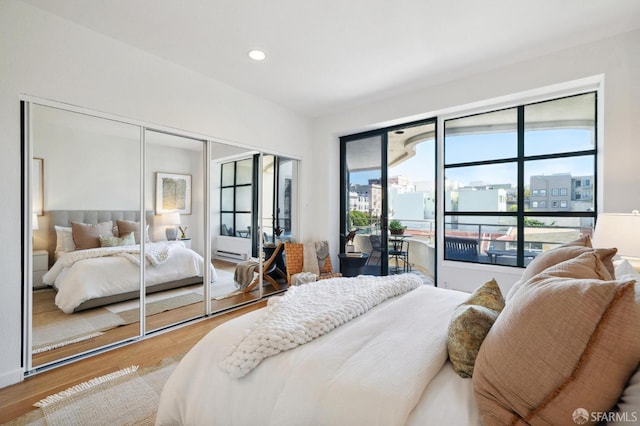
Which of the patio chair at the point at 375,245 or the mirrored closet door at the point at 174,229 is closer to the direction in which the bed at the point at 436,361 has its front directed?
the mirrored closet door

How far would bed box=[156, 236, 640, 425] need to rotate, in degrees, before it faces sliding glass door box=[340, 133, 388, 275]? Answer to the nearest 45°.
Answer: approximately 90° to its right

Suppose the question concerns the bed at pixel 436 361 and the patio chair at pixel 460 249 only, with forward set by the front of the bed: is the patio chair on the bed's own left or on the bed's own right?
on the bed's own right

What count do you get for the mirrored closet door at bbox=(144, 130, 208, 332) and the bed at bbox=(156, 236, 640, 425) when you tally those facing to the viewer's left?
1

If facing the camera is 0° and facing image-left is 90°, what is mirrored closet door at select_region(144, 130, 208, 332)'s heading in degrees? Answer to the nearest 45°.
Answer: approximately 315°

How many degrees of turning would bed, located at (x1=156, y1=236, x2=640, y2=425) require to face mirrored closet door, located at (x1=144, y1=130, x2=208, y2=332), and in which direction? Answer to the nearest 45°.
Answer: approximately 45° to its right

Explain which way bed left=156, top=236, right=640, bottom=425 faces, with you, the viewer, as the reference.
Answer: facing to the left of the viewer

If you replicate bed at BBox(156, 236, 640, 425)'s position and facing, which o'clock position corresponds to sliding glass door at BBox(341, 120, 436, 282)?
The sliding glass door is roughly at 3 o'clock from the bed.

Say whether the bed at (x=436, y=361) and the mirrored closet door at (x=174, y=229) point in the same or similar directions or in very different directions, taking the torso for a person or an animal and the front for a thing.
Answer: very different directions

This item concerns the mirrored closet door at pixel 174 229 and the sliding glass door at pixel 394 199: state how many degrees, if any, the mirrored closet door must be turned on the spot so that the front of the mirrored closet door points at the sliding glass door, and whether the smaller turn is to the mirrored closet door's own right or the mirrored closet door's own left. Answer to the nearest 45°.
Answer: approximately 45° to the mirrored closet door's own left

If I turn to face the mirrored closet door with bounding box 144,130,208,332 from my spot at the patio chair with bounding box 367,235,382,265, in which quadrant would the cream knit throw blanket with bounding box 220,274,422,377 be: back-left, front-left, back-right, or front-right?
front-left
